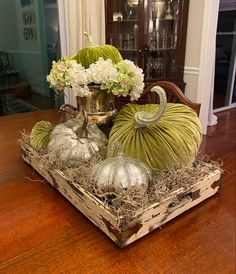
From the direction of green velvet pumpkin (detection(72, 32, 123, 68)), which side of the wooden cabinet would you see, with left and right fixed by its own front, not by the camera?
front

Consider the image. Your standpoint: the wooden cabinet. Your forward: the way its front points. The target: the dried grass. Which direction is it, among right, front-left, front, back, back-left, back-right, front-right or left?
front

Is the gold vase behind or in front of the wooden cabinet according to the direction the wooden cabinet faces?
in front

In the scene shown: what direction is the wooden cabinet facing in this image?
toward the camera

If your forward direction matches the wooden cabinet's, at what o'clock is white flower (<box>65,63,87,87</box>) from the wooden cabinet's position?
The white flower is roughly at 12 o'clock from the wooden cabinet.

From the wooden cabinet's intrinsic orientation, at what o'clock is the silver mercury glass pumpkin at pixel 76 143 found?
The silver mercury glass pumpkin is roughly at 12 o'clock from the wooden cabinet.

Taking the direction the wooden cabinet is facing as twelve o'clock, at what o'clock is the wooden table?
The wooden table is roughly at 12 o'clock from the wooden cabinet.

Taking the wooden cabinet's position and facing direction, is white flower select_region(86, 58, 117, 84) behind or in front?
in front

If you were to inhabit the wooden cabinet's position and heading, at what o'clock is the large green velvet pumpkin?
The large green velvet pumpkin is roughly at 12 o'clock from the wooden cabinet.

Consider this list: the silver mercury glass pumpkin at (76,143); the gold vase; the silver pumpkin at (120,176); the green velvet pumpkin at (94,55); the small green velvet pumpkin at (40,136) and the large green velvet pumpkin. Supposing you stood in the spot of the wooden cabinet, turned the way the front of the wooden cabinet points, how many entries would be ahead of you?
6

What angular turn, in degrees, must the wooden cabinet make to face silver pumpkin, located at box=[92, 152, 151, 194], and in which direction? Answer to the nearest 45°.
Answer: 0° — it already faces it
